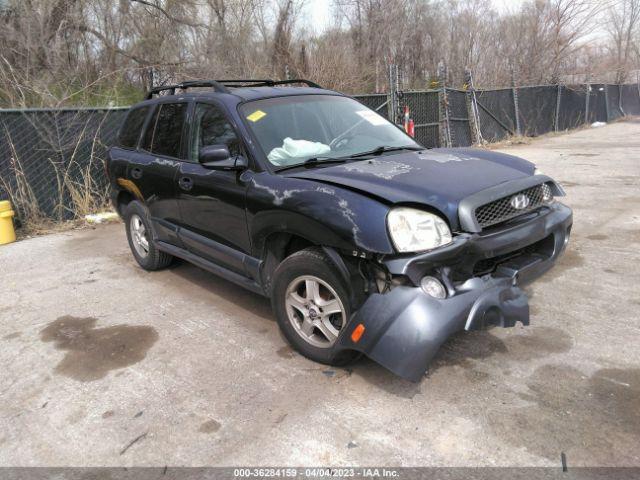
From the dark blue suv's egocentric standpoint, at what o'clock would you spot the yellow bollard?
The yellow bollard is roughly at 6 o'clock from the dark blue suv.

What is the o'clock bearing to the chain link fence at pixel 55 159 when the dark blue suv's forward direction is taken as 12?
The chain link fence is roughly at 6 o'clock from the dark blue suv.

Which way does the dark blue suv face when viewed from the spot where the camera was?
facing the viewer and to the right of the viewer
